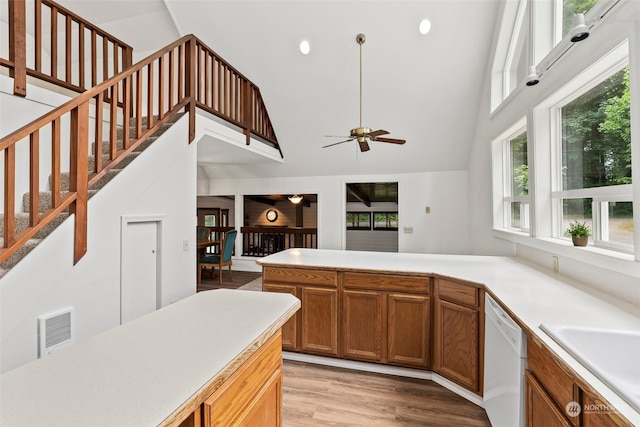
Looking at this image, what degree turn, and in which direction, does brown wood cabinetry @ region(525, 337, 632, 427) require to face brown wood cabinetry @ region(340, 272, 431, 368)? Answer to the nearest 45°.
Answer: approximately 90° to its right

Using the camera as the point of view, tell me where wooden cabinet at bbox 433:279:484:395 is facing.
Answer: facing the viewer and to the left of the viewer

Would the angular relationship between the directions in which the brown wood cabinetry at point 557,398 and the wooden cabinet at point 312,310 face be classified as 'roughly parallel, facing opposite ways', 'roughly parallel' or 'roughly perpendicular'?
roughly perpendicular

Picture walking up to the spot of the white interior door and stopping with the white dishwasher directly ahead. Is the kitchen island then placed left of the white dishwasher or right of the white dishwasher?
right

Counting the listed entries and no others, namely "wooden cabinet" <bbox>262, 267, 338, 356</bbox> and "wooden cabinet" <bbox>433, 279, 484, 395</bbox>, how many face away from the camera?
0

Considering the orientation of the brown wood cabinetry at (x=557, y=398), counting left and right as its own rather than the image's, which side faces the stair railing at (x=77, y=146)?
front

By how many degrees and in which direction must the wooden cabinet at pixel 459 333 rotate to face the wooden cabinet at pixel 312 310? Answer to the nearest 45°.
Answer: approximately 45° to its right

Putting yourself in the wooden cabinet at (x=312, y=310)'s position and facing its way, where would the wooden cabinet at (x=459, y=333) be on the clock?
the wooden cabinet at (x=459, y=333) is roughly at 10 o'clock from the wooden cabinet at (x=312, y=310).

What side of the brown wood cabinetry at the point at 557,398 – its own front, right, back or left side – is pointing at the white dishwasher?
right

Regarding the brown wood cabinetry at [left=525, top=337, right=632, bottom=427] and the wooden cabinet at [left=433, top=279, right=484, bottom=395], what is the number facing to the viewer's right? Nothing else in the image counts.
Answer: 0
